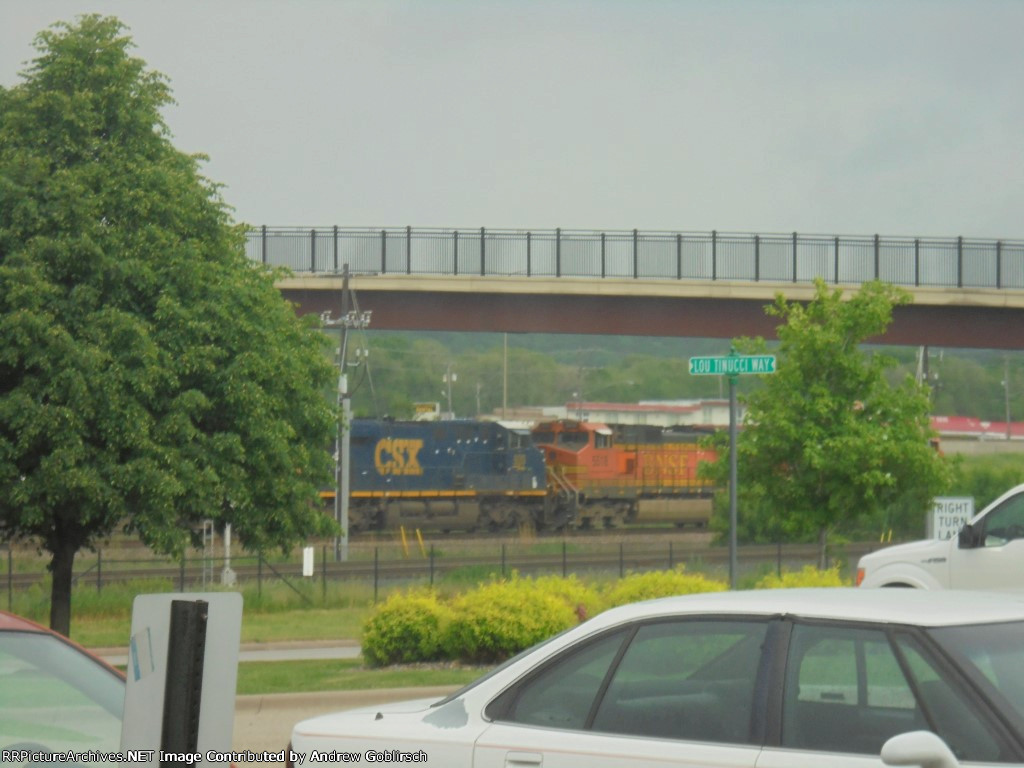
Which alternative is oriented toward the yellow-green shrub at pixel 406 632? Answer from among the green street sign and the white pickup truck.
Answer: the white pickup truck

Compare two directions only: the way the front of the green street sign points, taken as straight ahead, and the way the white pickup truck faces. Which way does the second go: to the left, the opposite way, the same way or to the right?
to the right

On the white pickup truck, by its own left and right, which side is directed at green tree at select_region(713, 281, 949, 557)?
right

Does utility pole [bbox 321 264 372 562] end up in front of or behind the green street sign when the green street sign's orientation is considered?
behind

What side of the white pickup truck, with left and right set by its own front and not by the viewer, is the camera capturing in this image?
left

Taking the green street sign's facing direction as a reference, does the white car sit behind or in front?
in front

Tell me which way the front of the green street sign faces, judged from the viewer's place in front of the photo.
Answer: facing the viewer

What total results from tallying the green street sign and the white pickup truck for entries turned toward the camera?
1

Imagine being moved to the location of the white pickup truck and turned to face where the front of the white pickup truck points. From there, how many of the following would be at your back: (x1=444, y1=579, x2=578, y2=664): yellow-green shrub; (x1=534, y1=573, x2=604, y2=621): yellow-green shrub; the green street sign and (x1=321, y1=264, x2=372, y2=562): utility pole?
0

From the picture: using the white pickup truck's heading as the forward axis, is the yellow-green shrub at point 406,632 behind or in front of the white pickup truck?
in front

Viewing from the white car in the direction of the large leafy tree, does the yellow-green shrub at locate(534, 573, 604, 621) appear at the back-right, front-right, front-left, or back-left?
front-right

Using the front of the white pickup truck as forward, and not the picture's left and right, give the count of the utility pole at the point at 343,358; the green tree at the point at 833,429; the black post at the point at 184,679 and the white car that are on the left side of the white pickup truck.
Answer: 2

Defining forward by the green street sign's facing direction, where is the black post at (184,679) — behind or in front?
in front

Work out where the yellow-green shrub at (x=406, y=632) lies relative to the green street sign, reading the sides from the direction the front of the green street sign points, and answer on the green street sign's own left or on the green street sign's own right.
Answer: on the green street sign's own right
